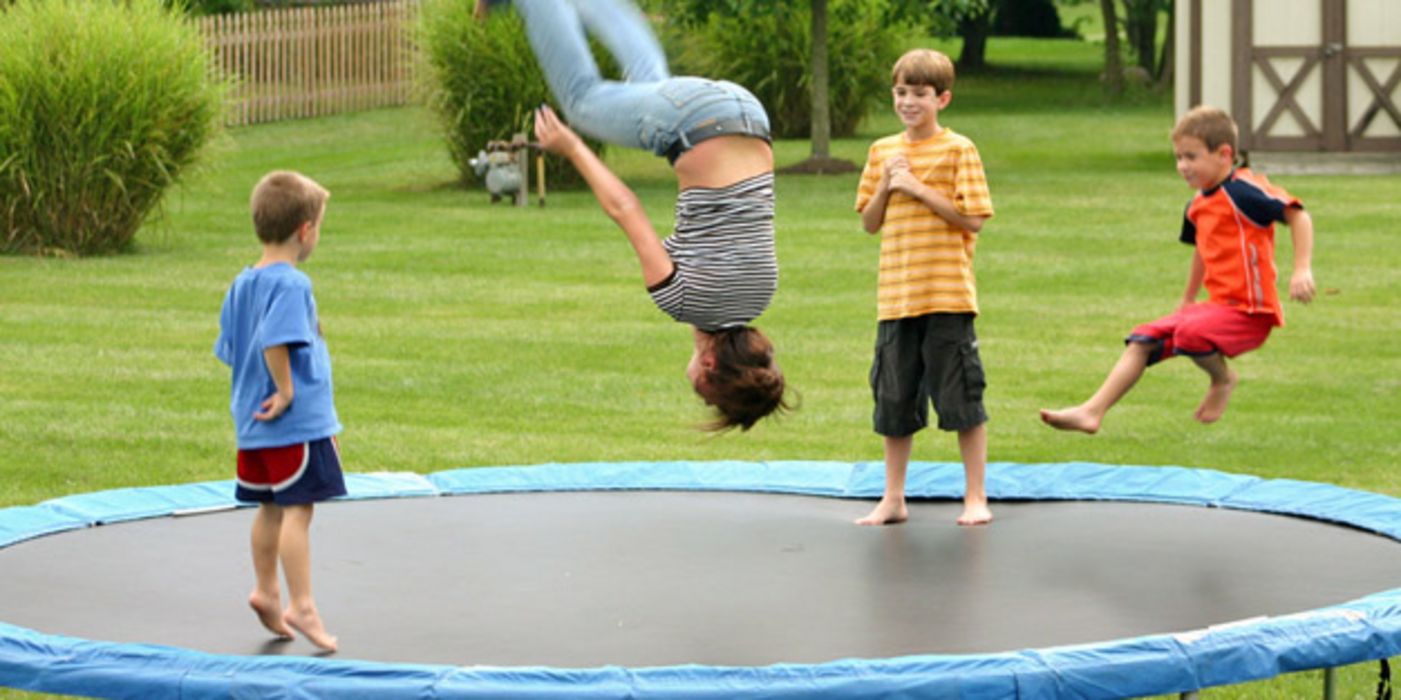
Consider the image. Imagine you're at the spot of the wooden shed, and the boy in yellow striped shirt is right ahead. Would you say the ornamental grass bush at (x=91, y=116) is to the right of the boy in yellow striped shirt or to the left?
right

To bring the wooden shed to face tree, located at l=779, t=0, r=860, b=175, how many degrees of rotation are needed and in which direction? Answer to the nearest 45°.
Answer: approximately 90° to its right

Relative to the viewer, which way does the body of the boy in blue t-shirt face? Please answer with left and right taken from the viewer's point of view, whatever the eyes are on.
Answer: facing away from the viewer and to the right of the viewer

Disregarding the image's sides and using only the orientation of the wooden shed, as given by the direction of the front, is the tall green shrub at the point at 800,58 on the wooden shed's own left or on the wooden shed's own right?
on the wooden shed's own right

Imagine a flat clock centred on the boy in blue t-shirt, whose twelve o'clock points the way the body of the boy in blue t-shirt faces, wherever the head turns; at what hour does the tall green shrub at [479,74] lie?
The tall green shrub is roughly at 11 o'clock from the boy in blue t-shirt.

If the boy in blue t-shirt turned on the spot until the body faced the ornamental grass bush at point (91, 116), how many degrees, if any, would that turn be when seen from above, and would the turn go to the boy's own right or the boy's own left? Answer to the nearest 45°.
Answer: approximately 45° to the boy's own left

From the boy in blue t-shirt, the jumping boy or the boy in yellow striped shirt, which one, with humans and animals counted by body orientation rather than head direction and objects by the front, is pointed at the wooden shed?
the boy in blue t-shirt

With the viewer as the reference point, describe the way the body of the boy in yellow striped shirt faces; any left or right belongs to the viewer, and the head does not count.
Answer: facing the viewer and to the left of the viewer

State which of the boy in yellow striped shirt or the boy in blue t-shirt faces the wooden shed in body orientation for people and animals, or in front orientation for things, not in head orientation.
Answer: the boy in blue t-shirt

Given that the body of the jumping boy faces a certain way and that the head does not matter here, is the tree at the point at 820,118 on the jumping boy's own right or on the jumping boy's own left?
on the jumping boy's own right

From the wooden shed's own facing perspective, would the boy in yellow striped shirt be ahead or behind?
ahead

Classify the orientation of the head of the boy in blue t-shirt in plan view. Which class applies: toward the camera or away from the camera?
away from the camera

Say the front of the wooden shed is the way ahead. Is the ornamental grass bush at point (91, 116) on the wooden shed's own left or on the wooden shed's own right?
on the wooden shed's own right

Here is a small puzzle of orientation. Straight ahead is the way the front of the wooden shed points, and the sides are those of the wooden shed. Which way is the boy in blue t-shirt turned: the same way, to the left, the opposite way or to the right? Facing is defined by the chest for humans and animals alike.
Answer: the opposite way

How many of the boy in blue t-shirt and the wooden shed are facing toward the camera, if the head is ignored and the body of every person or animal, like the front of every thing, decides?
1

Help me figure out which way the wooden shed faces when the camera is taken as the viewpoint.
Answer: facing the viewer

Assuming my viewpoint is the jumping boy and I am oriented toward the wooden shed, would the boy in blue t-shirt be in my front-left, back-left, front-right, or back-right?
back-left
